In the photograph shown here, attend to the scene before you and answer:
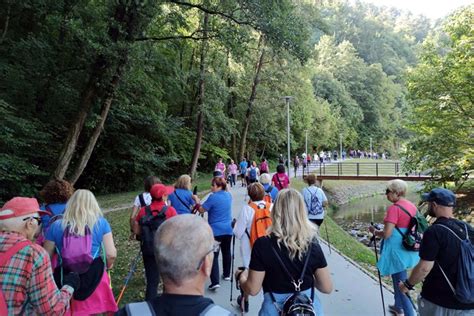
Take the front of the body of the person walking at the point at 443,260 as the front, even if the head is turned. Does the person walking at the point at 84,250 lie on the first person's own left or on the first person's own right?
on the first person's own left

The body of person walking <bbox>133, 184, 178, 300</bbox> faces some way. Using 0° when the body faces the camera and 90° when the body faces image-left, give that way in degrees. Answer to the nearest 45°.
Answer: approximately 225°

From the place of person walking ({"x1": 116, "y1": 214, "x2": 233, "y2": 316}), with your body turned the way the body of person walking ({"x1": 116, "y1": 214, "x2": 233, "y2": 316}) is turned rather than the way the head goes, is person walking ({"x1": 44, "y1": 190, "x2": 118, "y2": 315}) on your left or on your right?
on your left

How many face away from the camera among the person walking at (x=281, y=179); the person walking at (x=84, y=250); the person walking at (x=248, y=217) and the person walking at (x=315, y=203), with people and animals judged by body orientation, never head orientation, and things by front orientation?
4

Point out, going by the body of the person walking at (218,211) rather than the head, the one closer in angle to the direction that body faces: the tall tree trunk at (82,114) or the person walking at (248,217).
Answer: the tall tree trunk

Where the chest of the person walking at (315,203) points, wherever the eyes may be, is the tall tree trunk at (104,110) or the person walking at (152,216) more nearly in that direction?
the tall tree trunk

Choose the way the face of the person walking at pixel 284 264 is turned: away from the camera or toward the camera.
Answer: away from the camera

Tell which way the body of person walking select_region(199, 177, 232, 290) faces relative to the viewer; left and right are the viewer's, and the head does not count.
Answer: facing away from the viewer and to the left of the viewer

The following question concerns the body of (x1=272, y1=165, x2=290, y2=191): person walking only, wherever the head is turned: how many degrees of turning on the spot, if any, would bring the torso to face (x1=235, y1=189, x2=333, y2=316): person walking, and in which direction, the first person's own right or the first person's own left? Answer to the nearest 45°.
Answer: approximately 180°

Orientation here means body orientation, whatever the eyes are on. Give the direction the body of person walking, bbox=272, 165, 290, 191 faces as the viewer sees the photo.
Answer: away from the camera

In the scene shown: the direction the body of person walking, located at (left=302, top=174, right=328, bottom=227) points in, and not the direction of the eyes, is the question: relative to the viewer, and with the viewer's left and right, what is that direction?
facing away from the viewer

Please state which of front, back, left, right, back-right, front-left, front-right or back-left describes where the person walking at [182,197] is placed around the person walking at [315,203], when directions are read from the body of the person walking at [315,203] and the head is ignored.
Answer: back-left

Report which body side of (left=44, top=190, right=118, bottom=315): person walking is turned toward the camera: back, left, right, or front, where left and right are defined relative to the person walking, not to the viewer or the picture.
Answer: back

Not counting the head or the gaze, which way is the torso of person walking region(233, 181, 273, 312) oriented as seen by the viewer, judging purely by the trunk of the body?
away from the camera

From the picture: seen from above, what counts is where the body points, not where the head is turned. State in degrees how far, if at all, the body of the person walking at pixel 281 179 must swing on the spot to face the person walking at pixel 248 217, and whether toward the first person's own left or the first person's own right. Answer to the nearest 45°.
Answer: approximately 180°
